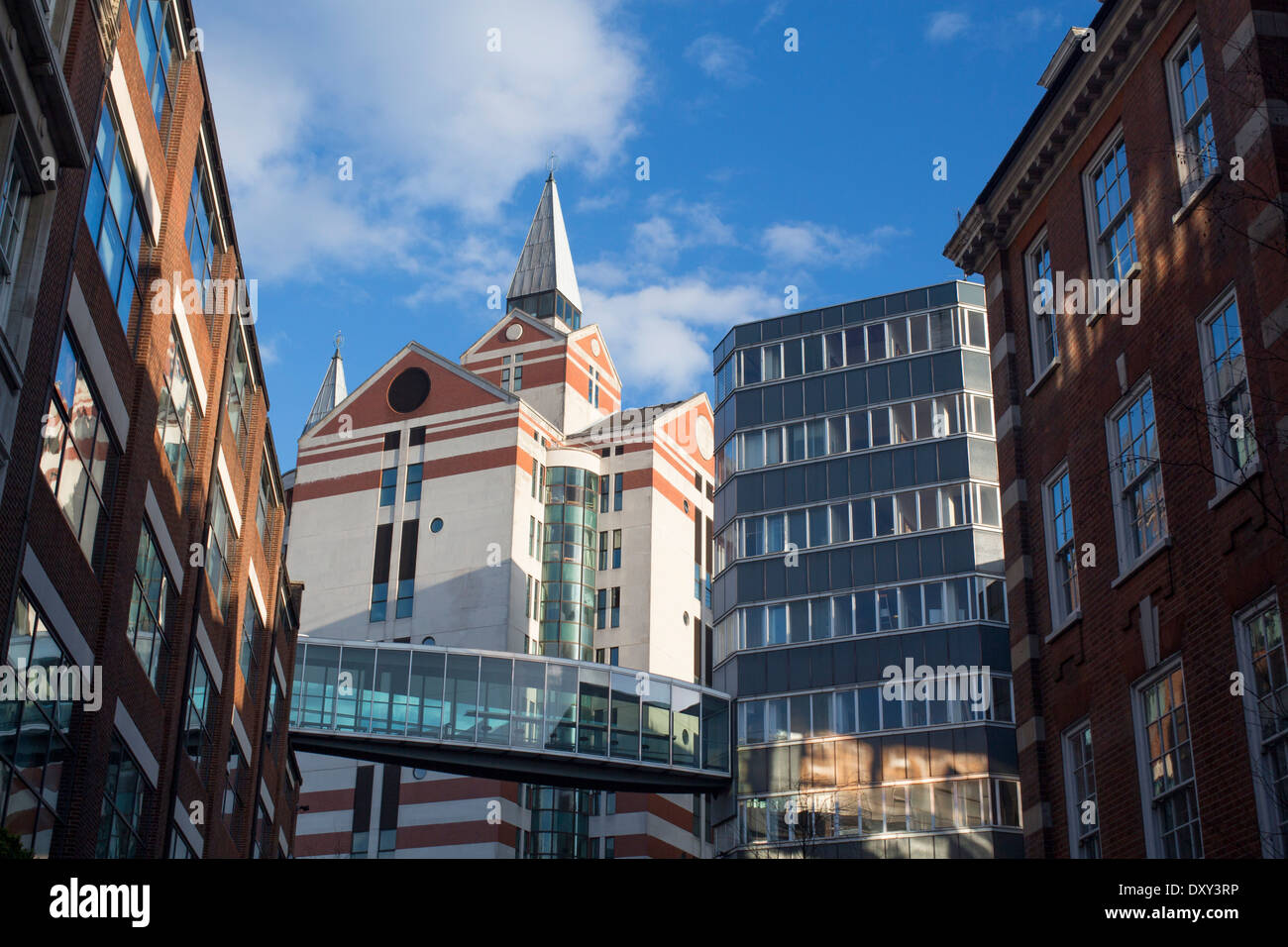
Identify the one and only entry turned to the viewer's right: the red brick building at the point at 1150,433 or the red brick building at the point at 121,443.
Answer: the red brick building at the point at 121,443

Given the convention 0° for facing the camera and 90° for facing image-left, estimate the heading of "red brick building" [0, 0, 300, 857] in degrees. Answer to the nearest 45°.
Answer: approximately 270°

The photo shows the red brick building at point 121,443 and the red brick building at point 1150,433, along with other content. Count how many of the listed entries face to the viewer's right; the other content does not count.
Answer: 1

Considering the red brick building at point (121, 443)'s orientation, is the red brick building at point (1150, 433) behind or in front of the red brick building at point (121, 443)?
in front

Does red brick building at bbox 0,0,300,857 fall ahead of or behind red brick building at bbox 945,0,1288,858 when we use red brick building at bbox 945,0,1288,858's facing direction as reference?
ahead

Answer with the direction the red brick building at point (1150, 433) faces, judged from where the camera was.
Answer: facing the viewer and to the left of the viewer

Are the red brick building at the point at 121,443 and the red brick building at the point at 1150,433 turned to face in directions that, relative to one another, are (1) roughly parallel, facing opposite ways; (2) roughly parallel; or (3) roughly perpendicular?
roughly parallel, facing opposite ways
